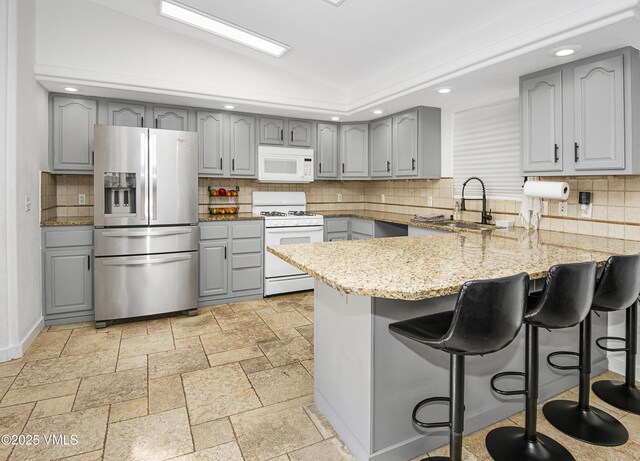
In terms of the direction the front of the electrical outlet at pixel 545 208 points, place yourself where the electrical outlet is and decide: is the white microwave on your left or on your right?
on your right

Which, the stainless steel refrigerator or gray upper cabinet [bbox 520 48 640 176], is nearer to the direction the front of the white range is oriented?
the gray upper cabinet

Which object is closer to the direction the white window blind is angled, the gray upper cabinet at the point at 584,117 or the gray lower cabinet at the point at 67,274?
the gray lower cabinet

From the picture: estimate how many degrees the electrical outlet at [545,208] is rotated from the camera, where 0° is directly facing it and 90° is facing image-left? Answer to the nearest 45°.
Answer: approximately 45°

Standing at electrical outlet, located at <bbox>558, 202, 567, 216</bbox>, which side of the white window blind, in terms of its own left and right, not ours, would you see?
left

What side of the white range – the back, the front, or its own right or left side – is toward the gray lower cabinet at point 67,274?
right

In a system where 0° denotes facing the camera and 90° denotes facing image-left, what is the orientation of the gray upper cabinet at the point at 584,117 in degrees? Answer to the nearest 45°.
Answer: approximately 45°
